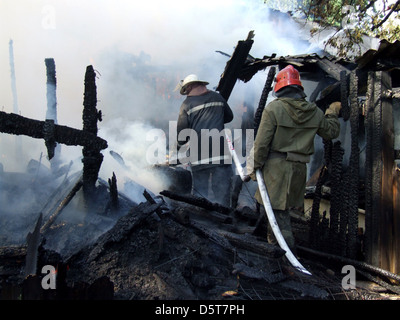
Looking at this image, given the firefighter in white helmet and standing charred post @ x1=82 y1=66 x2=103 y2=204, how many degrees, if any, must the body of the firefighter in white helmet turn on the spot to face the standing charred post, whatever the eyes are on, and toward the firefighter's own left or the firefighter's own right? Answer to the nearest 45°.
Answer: approximately 90° to the firefighter's own left

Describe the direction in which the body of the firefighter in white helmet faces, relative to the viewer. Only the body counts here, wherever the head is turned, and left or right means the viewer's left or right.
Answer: facing away from the viewer and to the left of the viewer

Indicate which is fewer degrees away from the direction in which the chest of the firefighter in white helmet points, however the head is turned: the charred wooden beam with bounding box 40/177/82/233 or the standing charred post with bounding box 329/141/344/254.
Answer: the charred wooden beam

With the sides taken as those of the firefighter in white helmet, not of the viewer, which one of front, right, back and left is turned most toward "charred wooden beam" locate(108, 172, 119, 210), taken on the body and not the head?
left
